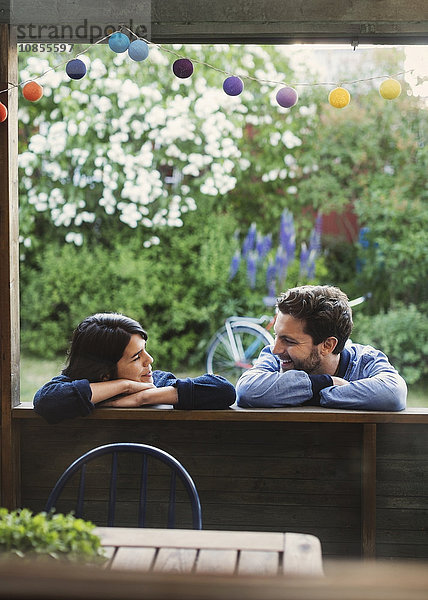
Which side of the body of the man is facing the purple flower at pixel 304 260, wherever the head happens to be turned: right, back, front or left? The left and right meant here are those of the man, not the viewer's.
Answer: back

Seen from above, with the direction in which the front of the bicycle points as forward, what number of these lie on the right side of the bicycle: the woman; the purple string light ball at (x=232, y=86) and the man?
3

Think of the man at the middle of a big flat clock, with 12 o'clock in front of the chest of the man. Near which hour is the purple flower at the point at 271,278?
The purple flower is roughly at 6 o'clock from the man.

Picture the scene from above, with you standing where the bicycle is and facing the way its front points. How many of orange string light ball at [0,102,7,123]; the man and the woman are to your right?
3

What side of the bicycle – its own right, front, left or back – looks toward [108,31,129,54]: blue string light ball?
right

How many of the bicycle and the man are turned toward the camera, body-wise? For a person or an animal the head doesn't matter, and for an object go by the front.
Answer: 1

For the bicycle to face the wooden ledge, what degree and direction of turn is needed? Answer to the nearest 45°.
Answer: approximately 90° to its right

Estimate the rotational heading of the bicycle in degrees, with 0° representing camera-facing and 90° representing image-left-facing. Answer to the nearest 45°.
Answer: approximately 270°

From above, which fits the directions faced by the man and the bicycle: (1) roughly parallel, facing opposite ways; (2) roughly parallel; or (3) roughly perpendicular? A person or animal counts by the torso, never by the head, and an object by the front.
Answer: roughly perpendicular

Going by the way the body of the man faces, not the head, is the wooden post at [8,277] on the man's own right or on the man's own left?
on the man's own right
